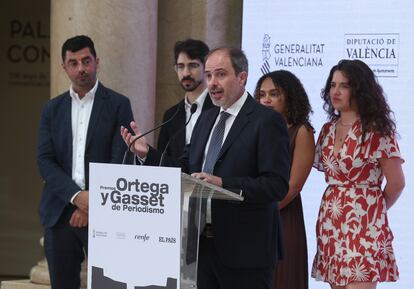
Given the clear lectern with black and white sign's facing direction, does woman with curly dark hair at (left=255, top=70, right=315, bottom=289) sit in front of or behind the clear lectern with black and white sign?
behind

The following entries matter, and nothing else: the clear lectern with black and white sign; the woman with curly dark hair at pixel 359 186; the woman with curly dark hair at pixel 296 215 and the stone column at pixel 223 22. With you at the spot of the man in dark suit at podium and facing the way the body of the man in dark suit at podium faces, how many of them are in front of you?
1

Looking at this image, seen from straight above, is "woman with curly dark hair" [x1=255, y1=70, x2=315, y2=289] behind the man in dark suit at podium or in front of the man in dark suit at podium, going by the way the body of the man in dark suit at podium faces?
behind

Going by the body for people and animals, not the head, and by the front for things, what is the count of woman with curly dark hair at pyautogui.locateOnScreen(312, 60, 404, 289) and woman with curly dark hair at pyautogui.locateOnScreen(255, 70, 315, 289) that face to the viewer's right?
0

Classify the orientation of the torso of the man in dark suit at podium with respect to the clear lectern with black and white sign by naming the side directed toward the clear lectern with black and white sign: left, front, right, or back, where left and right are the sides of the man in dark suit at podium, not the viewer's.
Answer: front

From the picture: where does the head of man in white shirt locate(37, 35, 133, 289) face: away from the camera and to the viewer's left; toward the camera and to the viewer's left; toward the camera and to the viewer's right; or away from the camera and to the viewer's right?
toward the camera and to the viewer's right

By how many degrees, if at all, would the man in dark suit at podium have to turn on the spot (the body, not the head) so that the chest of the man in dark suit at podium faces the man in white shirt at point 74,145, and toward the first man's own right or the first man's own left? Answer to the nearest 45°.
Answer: approximately 90° to the first man's own right

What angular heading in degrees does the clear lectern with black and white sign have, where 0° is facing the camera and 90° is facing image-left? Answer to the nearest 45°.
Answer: approximately 45°

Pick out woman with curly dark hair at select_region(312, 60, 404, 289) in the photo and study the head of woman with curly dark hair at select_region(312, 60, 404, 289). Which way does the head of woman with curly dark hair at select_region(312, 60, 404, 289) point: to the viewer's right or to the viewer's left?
to the viewer's left
